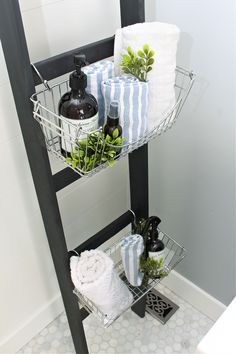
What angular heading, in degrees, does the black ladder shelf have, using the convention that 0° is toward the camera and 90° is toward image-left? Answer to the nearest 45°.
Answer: approximately 315°
